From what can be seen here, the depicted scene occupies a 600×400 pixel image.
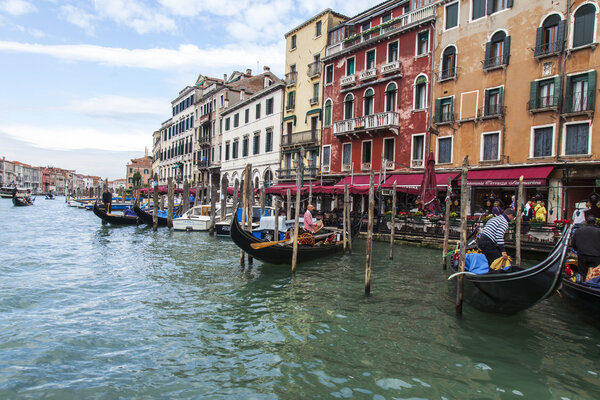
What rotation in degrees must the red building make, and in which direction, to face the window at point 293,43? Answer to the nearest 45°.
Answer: approximately 90° to its right

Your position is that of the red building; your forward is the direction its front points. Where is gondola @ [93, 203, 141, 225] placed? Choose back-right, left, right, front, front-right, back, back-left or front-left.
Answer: front-right

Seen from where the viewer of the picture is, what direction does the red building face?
facing the viewer and to the left of the viewer

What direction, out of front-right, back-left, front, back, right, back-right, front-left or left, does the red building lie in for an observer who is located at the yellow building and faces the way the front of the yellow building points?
left

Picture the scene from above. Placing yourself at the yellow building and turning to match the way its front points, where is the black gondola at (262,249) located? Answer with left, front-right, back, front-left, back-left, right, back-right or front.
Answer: front-left

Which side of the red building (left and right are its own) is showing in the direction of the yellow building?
right

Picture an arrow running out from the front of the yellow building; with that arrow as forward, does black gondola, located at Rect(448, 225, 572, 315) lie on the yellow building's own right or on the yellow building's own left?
on the yellow building's own left

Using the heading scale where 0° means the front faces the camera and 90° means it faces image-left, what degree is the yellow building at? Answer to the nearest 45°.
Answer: approximately 45°
